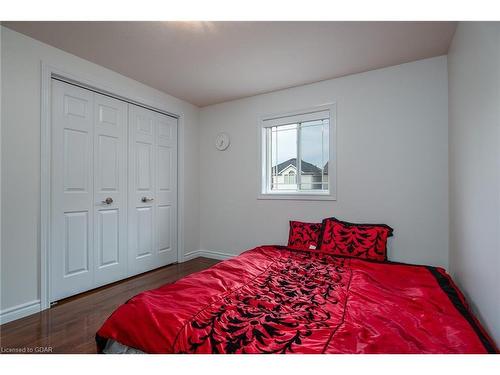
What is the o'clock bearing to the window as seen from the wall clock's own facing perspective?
The window is roughly at 10 o'clock from the wall clock.

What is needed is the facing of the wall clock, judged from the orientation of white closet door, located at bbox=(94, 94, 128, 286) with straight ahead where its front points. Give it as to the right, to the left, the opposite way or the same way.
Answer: to the right

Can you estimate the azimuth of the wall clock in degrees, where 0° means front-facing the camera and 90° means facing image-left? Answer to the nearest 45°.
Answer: approximately 0°

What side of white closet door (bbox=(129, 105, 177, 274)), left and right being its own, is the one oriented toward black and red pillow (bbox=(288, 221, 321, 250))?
front

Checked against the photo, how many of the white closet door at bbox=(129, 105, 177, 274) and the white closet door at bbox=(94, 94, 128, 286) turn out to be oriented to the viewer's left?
0

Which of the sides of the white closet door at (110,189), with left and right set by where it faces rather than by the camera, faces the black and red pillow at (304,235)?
front

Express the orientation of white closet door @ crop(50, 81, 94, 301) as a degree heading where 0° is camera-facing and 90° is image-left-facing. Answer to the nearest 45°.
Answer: approximately 315°

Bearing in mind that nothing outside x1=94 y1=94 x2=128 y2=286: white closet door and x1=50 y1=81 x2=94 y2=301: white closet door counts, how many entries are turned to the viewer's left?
0

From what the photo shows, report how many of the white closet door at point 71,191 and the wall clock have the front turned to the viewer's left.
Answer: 0

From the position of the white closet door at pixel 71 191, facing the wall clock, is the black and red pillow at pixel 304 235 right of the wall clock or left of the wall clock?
right

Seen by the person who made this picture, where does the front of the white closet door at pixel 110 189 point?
facing the viewer and to the right of the viewer

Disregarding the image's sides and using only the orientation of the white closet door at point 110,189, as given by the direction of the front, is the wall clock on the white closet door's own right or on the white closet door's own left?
on the white closet door's own left

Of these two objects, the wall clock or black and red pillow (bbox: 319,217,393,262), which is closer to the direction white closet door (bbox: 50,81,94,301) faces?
the black and red pillow
